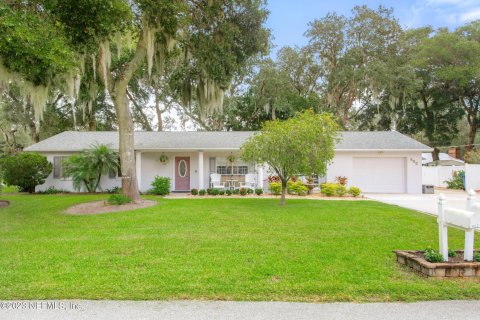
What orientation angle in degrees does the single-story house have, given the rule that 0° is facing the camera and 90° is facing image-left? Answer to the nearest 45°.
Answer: approximately 0°

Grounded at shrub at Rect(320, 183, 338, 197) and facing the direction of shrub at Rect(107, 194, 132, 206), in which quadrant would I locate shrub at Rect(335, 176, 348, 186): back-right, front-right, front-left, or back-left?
back-right

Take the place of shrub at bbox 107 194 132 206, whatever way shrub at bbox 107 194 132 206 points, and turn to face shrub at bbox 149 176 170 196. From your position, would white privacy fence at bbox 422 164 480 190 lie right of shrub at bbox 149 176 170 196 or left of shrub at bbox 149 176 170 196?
right

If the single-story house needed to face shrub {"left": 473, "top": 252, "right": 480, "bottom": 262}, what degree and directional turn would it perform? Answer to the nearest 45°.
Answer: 0° — it already faces it

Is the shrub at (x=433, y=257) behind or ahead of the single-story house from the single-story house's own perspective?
ahead

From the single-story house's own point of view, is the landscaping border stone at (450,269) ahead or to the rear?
ahead

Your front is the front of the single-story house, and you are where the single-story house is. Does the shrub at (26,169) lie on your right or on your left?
on your right
